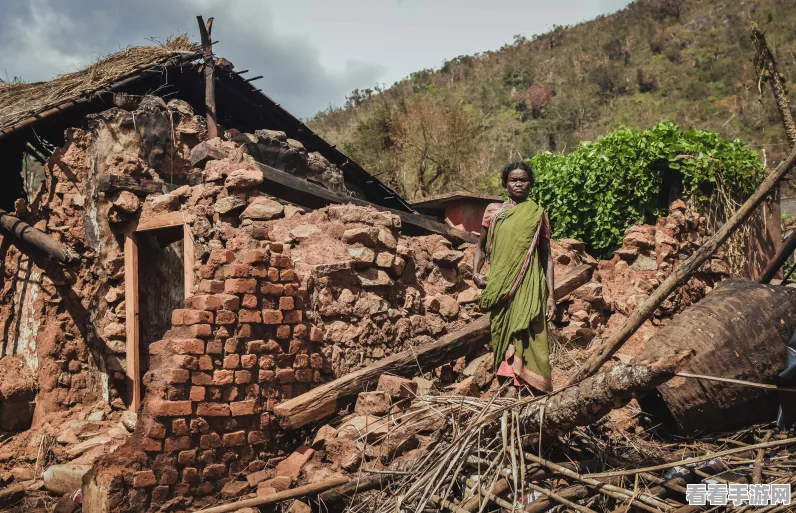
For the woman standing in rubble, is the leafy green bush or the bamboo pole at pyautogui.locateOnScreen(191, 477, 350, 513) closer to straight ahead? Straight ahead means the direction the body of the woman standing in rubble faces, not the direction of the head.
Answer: the bamboo pole

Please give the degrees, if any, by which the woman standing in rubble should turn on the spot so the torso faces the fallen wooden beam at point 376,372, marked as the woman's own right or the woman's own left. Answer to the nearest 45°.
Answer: approximately 90° to the woman's own right

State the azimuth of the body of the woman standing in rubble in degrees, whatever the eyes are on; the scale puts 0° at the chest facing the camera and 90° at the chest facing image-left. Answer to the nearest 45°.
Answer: approximately 0°

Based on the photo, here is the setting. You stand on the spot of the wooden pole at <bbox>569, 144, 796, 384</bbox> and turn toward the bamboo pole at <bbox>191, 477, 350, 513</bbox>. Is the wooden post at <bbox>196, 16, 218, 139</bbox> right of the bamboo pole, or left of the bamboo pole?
right

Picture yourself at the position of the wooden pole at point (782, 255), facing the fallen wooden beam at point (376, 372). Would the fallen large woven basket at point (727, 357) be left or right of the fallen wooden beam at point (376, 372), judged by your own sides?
left

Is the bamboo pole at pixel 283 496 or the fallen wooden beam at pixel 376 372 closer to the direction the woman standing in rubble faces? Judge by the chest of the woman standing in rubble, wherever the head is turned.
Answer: the bamboo pole

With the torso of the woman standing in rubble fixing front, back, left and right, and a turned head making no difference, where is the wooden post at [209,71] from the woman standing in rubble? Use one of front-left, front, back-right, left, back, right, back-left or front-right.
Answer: back-right

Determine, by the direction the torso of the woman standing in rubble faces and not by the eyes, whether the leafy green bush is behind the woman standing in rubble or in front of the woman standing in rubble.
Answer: behind

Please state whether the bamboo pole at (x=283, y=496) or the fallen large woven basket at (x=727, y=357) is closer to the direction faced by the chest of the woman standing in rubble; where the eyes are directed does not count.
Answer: the bamboo pole

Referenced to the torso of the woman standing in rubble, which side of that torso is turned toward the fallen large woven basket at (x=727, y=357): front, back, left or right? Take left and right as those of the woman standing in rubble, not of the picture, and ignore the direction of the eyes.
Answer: left

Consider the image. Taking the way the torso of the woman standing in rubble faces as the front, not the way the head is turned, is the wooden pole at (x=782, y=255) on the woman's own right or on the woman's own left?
on the woman's own left
